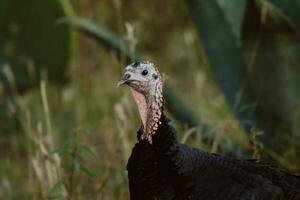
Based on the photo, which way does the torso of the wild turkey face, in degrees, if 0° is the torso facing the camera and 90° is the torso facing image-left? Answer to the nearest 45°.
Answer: approximately 90°
